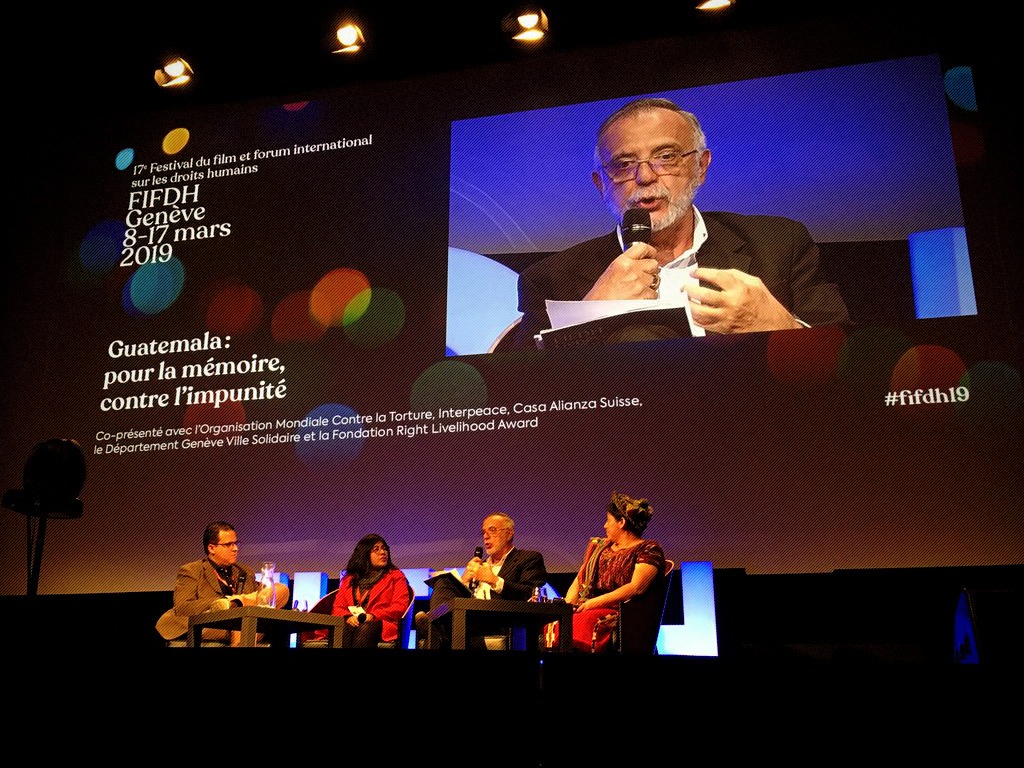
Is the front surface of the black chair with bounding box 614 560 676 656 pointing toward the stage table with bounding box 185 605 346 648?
yes

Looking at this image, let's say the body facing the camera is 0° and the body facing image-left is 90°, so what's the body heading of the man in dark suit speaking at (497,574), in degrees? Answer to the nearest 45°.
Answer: approximately 45°

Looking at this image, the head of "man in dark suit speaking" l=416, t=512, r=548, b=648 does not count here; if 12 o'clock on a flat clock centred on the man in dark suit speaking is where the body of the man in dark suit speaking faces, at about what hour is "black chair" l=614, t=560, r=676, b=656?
The black chair is roughly at 9 o'clock from the man in dark suit speaking.

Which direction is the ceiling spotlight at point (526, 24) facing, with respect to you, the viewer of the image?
facing the viewer

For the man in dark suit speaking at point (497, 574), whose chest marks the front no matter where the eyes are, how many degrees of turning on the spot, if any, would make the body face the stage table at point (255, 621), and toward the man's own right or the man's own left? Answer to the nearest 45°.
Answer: approximately 45° to the man's own right

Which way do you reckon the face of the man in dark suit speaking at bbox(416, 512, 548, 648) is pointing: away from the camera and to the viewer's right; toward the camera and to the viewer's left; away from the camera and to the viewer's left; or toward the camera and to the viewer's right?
toward the camera and to the viewer's left

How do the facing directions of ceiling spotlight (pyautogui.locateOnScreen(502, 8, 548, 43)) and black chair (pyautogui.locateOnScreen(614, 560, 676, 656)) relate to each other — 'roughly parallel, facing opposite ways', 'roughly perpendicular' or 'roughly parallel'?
roughly perpendicular

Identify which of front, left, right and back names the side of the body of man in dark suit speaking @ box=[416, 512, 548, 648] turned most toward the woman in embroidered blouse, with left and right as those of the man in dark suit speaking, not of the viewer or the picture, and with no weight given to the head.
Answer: left

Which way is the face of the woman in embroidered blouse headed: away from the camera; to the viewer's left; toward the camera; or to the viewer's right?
to the viewer's left

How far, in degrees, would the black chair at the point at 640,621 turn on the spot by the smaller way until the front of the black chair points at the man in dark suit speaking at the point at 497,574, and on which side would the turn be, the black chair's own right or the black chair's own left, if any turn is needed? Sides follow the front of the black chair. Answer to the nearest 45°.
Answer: approximately 45° to the black chair's own right

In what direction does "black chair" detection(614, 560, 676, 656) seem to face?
to the viewer's left

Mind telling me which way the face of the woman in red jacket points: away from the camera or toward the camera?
toward the camera

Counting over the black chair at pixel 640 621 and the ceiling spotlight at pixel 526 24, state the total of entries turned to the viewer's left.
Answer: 1
